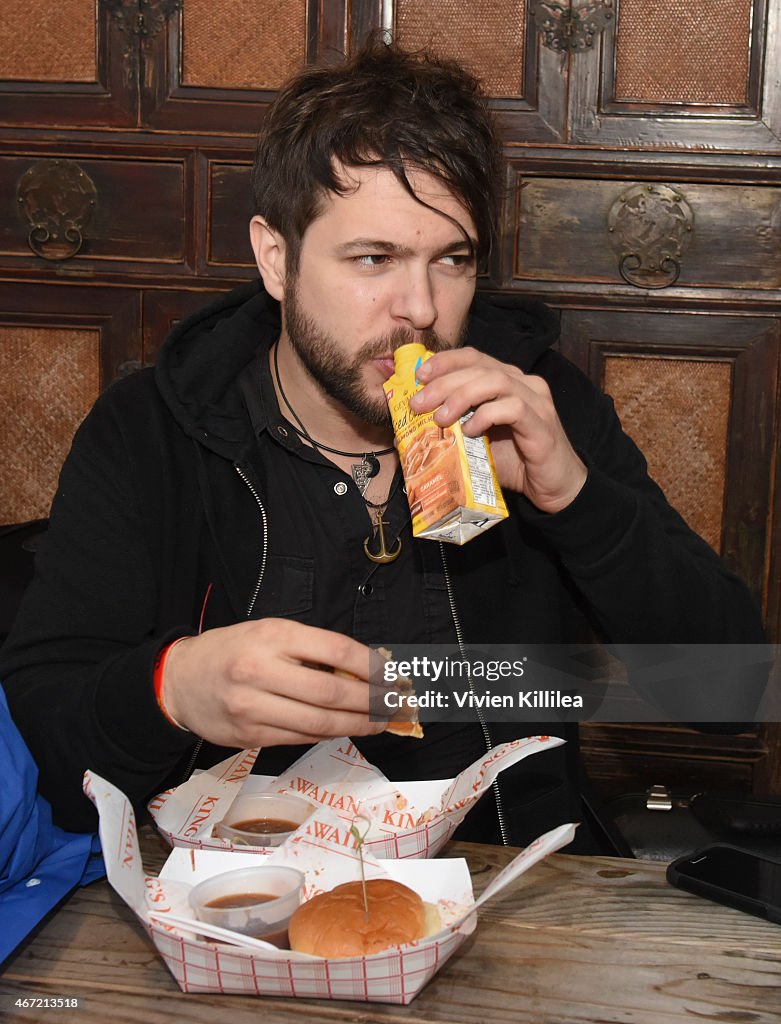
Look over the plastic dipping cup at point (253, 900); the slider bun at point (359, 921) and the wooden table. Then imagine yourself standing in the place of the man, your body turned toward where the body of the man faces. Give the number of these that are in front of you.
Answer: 3

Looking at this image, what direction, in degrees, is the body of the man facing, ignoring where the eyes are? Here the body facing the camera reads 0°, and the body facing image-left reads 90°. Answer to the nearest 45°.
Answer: approximately 0°

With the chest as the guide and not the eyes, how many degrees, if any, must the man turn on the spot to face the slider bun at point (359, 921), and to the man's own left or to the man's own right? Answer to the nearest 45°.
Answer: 0° — they already face it

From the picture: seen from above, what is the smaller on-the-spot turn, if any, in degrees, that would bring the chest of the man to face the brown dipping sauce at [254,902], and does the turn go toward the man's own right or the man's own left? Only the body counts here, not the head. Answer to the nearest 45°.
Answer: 0° — they already face it

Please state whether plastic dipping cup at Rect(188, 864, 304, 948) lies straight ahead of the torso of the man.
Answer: yes

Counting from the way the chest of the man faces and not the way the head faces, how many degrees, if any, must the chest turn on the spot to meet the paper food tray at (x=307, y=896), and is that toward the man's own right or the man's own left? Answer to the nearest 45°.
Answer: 0° — they already face it

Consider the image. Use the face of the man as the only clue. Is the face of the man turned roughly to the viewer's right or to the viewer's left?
to the viewer's right
